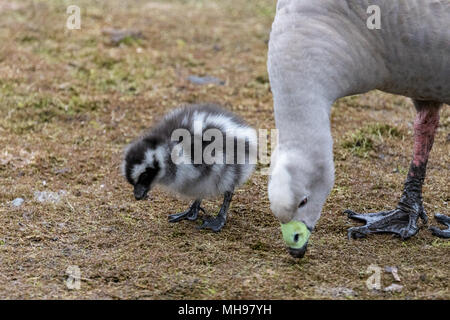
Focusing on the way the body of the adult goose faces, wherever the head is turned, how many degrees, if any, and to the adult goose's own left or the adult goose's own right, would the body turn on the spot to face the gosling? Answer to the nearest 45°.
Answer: approximately 45° to the adult goose's own right

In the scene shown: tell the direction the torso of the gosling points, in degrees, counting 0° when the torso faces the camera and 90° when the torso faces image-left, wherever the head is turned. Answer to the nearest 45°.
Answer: approximately 90°

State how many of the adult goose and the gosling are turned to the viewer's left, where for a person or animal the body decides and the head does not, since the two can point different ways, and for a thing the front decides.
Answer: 2

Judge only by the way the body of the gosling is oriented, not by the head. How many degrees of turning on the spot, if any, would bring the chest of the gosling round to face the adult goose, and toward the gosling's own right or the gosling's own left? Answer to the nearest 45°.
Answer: approximately 135° to the gosling's own left

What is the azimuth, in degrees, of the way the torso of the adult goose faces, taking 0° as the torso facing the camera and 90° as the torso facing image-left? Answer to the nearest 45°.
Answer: approximately 90°
